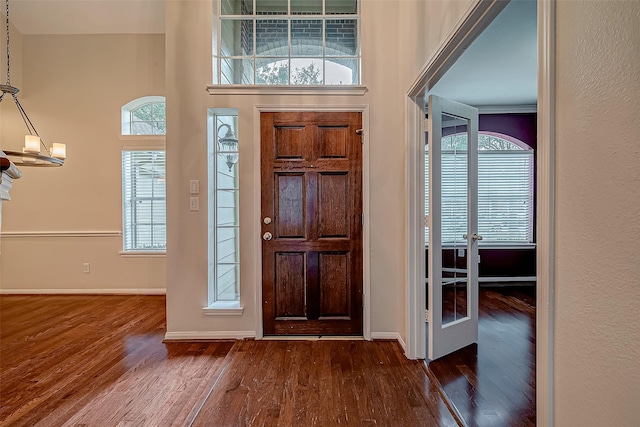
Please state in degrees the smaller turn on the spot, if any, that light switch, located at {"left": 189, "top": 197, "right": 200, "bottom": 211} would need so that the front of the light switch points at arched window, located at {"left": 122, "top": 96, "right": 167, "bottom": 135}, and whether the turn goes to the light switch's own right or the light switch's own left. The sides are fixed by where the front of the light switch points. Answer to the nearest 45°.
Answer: approximately 180°

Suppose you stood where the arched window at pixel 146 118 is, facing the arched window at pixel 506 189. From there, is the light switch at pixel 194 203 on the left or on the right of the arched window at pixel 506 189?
right

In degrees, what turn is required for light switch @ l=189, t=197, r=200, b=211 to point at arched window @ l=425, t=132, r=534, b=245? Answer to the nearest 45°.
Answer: approximately 90° to its left

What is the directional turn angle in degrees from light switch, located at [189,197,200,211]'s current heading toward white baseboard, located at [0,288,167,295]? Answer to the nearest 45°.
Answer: approximately 135° to its right

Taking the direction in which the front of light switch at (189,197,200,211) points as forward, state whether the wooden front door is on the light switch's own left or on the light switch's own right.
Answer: on the light switch's own left

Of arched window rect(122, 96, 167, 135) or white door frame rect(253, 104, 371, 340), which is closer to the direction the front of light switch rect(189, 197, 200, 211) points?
the white door frame

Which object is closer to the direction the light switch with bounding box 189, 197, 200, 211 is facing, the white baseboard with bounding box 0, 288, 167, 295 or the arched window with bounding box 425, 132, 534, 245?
the arched window

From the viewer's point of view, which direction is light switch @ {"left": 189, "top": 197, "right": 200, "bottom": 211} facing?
toward the camera

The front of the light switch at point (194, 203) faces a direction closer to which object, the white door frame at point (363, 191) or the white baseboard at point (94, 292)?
the white door frame
